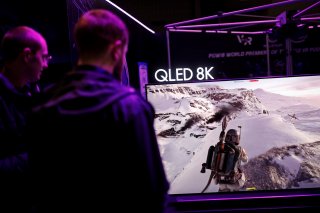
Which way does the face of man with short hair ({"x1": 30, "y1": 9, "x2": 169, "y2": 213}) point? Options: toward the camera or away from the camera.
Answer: away from the camera

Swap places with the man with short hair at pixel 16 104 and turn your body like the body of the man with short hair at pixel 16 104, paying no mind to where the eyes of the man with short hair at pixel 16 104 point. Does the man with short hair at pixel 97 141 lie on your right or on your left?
on your right

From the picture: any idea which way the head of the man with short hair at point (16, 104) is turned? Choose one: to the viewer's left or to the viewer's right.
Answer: to the viewer's right

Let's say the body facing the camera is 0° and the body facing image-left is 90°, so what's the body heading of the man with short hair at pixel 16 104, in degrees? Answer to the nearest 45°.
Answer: approximately 270°
